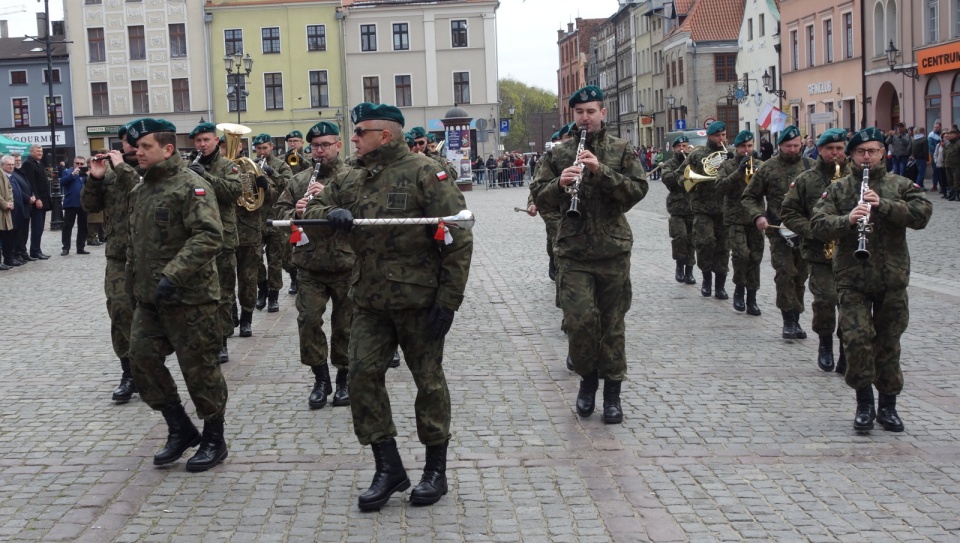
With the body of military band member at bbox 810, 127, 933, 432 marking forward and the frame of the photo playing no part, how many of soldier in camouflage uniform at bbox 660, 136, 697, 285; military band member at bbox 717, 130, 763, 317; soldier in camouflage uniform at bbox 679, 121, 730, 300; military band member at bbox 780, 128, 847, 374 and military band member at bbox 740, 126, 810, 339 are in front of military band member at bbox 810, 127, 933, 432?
0

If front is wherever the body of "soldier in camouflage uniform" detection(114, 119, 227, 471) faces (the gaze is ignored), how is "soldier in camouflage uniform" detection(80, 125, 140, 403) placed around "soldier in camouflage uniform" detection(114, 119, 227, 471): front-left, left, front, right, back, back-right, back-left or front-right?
back-right

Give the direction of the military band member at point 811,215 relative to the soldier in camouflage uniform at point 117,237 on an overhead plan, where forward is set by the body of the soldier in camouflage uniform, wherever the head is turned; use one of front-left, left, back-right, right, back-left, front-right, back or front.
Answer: back-left

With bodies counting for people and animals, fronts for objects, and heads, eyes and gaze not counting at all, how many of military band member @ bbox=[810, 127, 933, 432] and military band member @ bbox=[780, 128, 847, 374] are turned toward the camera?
2

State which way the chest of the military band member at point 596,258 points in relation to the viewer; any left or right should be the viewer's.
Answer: facing the viewer

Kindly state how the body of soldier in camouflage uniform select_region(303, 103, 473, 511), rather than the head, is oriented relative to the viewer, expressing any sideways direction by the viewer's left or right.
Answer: facing the viewer and to the left of the viewer

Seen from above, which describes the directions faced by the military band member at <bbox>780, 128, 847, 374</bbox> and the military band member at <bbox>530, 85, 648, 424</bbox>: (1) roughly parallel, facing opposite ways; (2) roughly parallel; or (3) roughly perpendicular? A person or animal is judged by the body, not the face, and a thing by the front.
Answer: roughly parallel

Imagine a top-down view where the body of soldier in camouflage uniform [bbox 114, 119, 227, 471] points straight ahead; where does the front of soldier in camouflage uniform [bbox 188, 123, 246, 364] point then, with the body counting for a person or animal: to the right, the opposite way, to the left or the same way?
the same way

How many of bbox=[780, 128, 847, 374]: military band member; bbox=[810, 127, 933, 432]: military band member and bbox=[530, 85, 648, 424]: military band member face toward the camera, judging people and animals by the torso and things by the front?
3

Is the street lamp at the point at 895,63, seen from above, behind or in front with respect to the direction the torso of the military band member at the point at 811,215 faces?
behind

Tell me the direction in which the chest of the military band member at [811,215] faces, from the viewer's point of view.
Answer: toward the camera

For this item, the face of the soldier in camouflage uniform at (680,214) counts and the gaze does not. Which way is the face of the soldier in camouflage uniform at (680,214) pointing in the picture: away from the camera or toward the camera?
toward the camera

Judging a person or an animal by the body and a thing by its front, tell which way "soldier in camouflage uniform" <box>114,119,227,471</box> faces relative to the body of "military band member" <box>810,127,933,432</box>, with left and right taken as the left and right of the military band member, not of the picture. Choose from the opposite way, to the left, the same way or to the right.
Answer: the same way

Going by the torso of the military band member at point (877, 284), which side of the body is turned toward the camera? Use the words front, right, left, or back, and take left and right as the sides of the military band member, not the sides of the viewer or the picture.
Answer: front

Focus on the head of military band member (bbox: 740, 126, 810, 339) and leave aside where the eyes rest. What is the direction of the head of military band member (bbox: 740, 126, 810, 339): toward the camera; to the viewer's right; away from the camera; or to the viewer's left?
toward the camera

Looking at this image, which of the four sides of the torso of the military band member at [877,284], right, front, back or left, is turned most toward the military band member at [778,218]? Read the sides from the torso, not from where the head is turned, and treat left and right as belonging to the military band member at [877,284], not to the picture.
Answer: back

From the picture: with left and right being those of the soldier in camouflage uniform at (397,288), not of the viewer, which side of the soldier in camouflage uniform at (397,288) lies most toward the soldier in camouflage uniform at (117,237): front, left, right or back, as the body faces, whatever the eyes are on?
right

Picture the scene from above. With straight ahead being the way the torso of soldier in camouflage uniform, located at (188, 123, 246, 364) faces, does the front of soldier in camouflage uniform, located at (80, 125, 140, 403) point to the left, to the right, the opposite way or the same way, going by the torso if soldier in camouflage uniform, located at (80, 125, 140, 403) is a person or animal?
the same way
